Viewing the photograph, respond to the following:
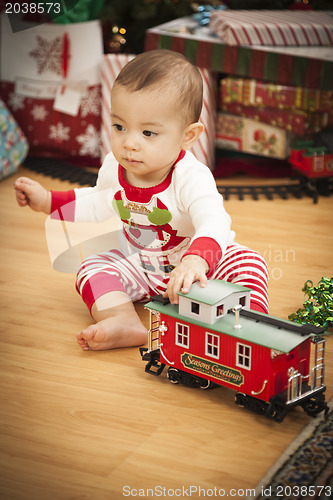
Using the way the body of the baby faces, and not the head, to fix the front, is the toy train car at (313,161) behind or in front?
behind

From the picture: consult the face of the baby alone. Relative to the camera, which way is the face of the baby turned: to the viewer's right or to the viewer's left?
to the viewer's left

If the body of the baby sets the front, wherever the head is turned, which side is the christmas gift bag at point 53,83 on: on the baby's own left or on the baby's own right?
on the baby's own right

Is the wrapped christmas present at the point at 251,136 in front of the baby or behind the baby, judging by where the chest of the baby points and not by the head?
behind

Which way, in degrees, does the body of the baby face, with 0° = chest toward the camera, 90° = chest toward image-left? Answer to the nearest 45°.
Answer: approximately 45°
